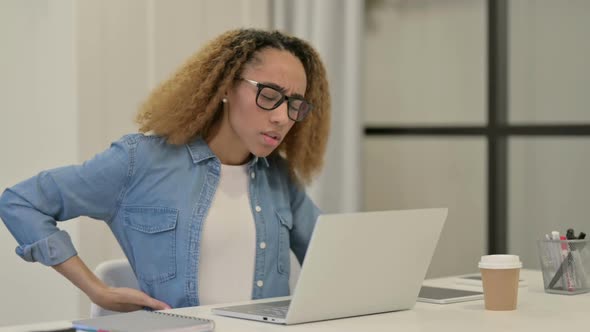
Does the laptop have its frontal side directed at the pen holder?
no

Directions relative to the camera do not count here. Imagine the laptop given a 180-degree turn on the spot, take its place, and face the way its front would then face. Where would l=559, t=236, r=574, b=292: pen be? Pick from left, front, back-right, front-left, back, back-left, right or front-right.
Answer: left

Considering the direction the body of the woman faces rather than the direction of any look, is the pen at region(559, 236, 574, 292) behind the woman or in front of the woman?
in front

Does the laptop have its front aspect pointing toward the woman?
yes

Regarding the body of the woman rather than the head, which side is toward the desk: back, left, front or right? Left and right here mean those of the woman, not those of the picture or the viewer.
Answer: front

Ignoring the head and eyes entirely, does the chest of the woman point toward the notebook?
no

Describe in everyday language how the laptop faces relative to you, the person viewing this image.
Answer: facing away from the viewer and to the left of the viewer

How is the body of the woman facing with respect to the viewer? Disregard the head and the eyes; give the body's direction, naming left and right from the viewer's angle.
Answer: facing the viewer and to the right of the viewer

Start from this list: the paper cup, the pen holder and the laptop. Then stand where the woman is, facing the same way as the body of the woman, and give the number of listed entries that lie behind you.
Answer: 0

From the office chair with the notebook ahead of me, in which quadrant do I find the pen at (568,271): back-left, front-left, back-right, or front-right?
front-left

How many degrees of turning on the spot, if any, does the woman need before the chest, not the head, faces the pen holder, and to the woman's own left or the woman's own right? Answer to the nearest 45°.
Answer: approximately 45° to the woman's own left

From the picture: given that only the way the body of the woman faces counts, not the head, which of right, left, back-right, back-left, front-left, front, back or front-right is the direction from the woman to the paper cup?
front

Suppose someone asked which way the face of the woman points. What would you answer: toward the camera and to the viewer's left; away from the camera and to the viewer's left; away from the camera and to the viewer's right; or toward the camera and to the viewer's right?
toward the camera and to the viewer's right

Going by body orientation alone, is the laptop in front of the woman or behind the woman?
in front

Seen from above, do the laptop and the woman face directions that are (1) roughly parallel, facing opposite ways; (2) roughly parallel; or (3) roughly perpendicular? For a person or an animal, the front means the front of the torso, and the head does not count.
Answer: roughly parallel, facing opposite ways
